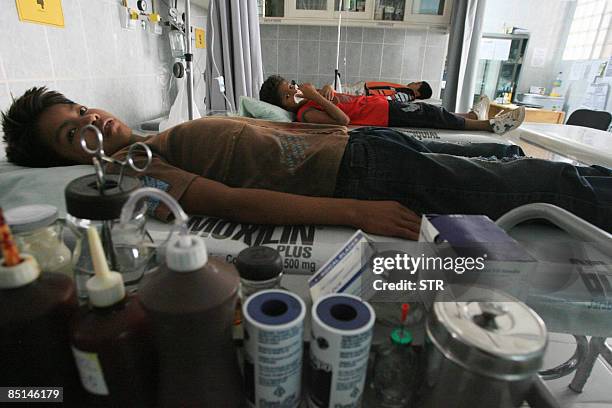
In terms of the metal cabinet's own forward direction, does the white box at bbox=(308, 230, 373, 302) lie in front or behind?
in front

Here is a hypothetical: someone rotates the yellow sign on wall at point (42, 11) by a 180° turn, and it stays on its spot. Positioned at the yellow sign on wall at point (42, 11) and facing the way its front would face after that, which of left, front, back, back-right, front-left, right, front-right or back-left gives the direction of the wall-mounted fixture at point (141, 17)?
front-right

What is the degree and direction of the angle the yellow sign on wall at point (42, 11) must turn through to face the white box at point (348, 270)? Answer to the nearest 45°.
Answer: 0° — it already faces it

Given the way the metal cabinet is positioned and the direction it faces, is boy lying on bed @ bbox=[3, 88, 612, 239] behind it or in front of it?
in front

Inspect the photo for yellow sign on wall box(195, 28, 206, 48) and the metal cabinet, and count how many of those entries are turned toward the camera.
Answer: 2

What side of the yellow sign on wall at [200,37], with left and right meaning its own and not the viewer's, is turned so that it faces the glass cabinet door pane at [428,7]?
left

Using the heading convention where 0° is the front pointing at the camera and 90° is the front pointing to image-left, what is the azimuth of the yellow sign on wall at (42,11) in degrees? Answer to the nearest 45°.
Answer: approximately 0°

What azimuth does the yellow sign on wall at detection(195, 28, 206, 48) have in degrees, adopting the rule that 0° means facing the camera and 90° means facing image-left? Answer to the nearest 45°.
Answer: approximately 0°

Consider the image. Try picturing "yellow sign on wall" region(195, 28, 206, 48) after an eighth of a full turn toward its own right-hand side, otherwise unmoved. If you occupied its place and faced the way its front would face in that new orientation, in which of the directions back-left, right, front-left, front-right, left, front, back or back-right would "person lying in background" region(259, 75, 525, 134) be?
left

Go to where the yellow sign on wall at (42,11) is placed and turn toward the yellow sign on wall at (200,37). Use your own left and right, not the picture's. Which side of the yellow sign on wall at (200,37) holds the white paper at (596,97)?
right
